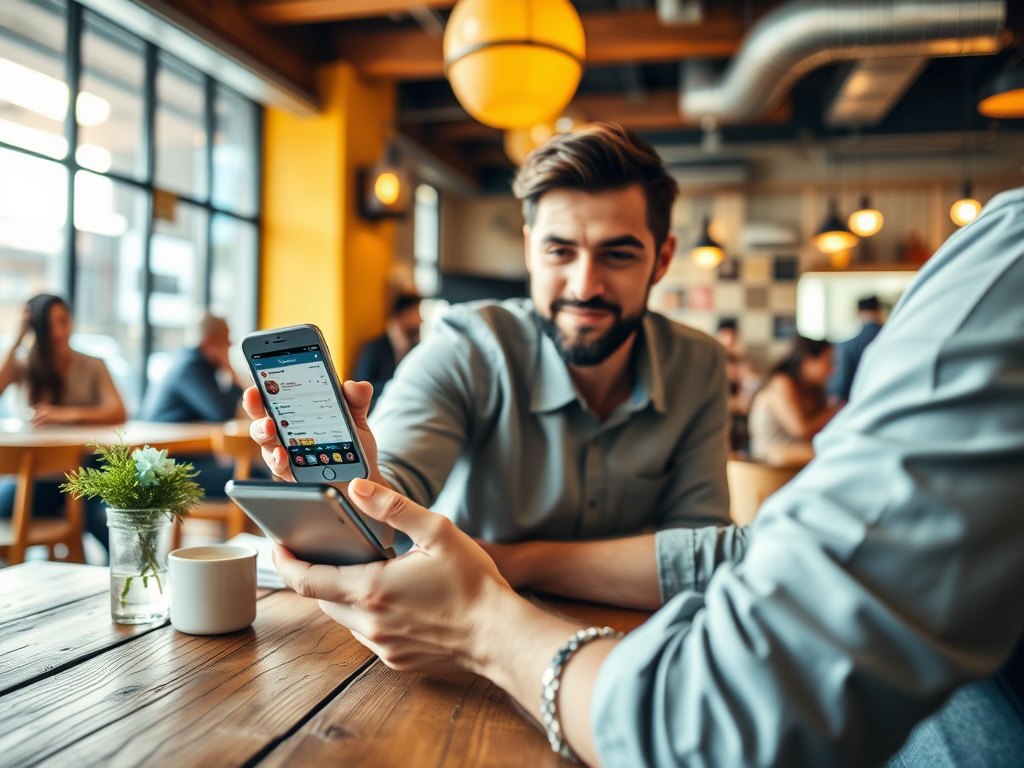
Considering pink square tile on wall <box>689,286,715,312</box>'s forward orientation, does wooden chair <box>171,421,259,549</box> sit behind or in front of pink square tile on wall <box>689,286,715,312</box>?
in front

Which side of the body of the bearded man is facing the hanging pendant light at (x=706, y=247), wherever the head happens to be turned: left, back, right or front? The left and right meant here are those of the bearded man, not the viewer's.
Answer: back

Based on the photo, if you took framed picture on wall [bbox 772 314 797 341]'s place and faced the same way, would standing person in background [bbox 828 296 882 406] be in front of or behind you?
in front

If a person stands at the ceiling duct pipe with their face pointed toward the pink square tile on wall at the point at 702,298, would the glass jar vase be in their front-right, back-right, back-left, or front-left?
back-left

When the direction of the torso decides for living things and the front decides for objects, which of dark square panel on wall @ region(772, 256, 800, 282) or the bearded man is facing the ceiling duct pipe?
the dark square panel on wall

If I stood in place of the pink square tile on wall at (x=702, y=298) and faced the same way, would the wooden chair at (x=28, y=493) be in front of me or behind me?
in front

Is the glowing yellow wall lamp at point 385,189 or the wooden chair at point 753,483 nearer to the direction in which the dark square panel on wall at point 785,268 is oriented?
the wooden chair

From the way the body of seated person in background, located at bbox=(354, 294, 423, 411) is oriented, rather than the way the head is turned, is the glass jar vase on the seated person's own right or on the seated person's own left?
on the seated person's own right

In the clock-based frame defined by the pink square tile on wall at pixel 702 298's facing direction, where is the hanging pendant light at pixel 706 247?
The hanging pendant light is roughly at 12 o'clock from the pink square tile on wall.

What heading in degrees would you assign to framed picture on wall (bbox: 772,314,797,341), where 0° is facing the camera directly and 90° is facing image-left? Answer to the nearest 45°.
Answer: approximately 0°
